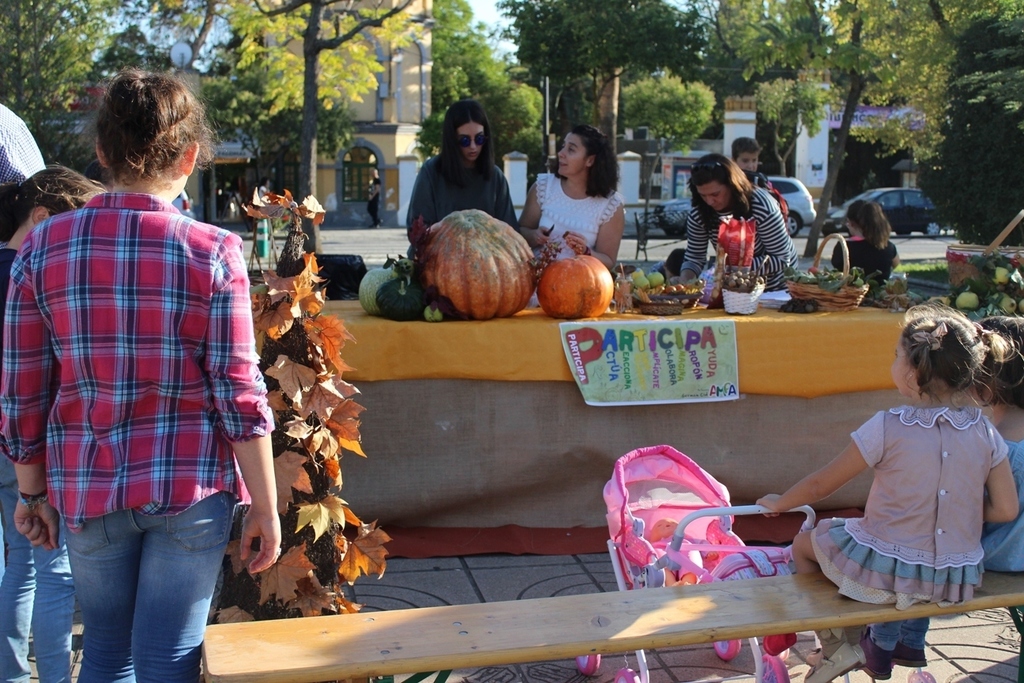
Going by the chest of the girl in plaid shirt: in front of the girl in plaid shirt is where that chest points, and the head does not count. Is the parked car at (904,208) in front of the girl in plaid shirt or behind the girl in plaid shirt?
in front

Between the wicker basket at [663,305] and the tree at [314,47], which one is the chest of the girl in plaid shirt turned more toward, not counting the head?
the tree

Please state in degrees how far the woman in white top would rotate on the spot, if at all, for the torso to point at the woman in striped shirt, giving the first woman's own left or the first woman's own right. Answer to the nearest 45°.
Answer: approximately 135° to the first woman's own left

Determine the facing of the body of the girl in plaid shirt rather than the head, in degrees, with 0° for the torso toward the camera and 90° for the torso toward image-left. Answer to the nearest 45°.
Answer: approximately 180°

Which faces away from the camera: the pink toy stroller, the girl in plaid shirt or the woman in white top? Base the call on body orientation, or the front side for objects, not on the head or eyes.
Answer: the girl in plaid shirt

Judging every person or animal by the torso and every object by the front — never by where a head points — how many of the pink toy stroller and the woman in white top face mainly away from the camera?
0

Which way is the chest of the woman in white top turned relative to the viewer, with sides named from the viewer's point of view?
facing the viewer and to the left of the viewer

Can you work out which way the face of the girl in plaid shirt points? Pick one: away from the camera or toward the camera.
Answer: away from the camera
